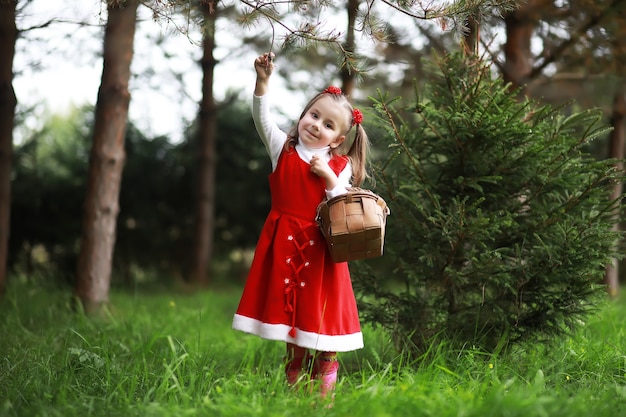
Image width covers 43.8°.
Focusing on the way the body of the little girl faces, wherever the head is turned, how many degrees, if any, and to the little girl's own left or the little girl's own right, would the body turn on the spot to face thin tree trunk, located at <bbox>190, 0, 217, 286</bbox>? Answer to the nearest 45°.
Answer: approximately 180°

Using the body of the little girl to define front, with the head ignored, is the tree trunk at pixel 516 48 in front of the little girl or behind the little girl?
behind

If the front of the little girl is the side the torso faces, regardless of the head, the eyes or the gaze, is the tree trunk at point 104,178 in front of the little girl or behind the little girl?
behind

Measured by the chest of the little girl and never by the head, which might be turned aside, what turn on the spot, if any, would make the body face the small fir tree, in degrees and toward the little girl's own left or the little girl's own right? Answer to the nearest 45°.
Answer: approximately 135° to the little girl's own left

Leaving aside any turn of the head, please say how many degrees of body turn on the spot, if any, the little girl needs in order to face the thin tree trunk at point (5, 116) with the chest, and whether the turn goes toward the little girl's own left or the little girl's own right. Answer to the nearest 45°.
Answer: approximately 135° to the little girl's own right

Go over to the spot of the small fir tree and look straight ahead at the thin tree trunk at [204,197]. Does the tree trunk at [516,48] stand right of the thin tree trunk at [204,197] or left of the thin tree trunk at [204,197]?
right

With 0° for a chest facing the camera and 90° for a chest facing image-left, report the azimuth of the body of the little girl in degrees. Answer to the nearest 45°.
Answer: approximately 0°
